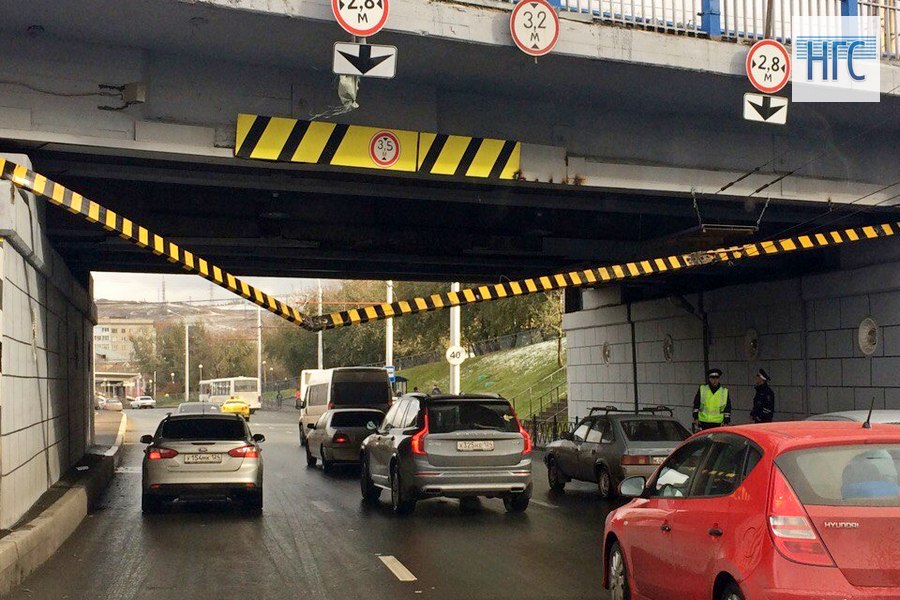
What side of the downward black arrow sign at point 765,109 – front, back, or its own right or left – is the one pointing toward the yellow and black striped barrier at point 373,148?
right

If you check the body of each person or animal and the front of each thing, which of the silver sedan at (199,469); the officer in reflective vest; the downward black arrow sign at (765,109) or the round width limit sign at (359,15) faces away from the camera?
the silver sedan

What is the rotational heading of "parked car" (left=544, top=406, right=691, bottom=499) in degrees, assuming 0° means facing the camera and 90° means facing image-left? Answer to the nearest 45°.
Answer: approximately 135°

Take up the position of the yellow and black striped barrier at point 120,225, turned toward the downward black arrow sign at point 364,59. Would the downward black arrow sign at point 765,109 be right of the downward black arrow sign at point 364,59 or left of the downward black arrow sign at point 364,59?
left

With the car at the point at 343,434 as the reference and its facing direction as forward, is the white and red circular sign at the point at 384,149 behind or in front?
behind

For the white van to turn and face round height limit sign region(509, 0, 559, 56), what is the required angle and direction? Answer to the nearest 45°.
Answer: approximately 135° to its left

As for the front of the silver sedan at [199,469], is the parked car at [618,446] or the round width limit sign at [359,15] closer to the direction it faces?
the parked car

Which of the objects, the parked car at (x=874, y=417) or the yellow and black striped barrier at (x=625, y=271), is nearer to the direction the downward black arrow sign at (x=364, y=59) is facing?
the parked car

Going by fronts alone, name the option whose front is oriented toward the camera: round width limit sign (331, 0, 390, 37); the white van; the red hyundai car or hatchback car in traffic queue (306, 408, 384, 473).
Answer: the round width limit sign

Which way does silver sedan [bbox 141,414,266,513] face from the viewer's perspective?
away from the camera

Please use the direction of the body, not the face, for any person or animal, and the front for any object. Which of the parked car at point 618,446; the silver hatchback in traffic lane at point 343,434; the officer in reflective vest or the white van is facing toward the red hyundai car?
the officer in reflective vest

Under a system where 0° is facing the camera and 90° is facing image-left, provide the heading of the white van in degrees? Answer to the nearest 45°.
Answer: approximately 135°

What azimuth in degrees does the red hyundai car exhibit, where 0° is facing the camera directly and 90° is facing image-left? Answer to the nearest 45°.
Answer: approximately 135°

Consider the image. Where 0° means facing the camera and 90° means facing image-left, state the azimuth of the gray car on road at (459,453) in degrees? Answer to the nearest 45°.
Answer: approximately 135°

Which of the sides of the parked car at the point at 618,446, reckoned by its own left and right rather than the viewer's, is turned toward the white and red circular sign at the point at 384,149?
left
